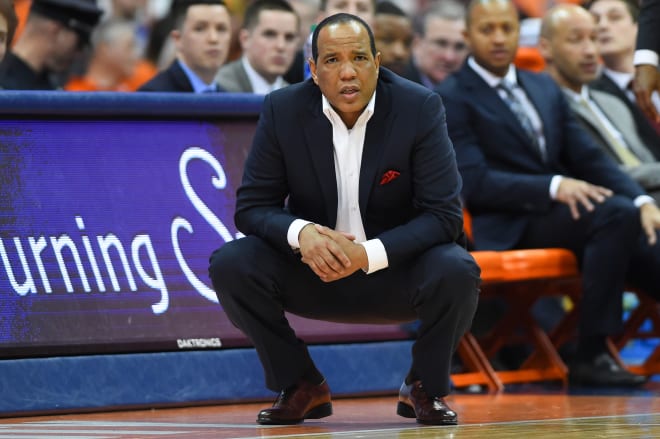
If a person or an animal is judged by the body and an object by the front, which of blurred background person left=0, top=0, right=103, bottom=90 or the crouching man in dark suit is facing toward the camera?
the crouching man in dark suit

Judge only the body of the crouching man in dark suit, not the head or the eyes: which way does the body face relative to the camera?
toward the camera

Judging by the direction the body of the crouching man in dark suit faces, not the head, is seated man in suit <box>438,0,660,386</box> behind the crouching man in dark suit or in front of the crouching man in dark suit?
behind

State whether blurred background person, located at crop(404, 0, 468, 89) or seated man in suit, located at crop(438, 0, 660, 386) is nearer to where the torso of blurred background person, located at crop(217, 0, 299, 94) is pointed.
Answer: the seated man in suit

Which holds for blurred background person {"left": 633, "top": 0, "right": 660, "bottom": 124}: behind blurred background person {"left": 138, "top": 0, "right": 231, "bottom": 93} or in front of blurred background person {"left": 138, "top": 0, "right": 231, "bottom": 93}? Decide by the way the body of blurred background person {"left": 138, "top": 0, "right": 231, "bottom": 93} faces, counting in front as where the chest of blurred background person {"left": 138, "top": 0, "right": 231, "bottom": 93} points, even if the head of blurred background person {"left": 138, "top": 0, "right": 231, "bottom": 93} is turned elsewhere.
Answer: in front

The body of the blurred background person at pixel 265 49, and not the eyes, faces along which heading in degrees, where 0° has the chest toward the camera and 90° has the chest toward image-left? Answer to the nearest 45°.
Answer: approximately 315°

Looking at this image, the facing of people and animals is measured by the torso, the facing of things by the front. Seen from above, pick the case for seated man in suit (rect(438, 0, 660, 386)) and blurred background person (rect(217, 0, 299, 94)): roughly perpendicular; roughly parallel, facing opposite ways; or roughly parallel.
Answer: roughly parallel

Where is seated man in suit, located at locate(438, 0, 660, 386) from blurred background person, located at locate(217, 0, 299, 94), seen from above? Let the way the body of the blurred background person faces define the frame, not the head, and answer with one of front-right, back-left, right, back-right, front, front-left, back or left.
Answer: front

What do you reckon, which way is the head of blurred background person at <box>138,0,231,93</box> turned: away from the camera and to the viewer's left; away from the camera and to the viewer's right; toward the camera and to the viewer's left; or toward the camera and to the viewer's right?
toward the camera and to the viewer's right

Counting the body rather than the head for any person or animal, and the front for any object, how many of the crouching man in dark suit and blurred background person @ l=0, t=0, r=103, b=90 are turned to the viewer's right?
1

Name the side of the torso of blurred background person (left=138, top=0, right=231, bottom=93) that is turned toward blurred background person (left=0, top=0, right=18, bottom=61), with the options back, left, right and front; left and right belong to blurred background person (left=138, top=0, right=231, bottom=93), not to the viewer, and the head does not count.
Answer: right

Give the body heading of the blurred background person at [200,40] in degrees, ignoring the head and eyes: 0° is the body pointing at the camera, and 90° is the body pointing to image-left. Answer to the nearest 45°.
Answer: approximately 315°

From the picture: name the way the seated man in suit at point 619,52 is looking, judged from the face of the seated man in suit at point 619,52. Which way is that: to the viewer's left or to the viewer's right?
to the viewer's left
